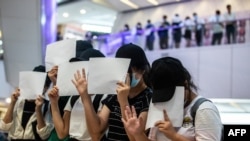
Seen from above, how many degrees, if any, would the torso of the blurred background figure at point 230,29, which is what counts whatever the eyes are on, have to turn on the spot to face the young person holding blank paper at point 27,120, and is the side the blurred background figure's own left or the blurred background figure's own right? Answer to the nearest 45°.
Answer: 0° — they already face them

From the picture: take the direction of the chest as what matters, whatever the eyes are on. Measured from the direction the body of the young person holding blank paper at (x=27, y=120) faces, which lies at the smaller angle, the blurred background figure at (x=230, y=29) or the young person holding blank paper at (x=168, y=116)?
the young person holding blank paper

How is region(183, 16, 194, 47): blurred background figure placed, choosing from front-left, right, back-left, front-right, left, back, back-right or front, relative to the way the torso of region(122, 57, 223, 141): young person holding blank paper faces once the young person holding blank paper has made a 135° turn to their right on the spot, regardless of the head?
front

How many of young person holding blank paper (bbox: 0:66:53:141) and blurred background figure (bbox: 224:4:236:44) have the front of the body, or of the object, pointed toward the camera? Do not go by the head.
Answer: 2

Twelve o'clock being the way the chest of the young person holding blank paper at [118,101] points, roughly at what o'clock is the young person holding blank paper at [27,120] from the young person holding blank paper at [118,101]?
the young person holding blank paper at [27,120] is roughly at 3 o'clock from the young person holding blank paper at [118,101].

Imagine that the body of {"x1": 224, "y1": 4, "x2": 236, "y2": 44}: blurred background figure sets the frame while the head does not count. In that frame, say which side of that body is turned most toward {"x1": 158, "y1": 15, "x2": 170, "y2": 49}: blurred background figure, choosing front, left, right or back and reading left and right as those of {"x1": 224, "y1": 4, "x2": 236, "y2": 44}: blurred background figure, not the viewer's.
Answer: right

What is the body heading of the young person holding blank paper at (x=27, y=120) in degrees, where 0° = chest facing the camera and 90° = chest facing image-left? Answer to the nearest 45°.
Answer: approximately 0°

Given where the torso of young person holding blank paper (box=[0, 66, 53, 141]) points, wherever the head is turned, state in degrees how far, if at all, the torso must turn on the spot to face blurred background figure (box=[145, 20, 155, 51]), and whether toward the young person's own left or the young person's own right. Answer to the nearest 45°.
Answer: approximately 135° to the young person's own left

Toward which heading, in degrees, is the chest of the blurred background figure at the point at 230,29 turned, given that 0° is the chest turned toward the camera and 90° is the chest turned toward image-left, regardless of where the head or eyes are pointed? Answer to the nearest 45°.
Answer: approximately 0°
